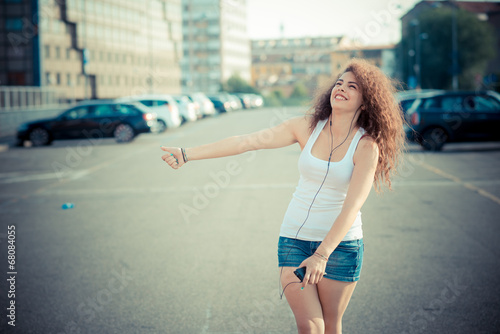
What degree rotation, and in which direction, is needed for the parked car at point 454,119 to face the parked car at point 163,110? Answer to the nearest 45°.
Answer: approximately 135° to its left

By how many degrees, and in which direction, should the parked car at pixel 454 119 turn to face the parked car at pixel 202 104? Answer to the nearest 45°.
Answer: approximately 135° to its left

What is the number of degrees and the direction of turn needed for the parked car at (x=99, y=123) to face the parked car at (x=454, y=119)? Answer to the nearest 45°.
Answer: approximately 135° to its left

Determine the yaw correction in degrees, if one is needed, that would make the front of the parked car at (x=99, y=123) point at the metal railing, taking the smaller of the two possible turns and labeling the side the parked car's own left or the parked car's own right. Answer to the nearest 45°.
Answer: approximately 90° to the parked car's own right

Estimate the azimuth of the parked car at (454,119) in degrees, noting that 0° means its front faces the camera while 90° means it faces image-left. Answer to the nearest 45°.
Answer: approximately 270°

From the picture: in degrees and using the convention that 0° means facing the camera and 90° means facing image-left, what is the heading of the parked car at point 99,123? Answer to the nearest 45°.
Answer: approximately 90°

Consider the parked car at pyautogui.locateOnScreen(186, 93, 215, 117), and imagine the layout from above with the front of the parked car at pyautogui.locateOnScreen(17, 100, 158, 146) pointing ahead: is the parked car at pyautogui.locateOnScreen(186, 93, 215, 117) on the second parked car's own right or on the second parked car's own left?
on the second parked car's own right

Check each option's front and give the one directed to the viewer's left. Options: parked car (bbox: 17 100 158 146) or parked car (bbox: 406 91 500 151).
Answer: parked car (bbox: 17 100 158 146)

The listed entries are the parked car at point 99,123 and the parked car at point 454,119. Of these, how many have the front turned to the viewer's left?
1
